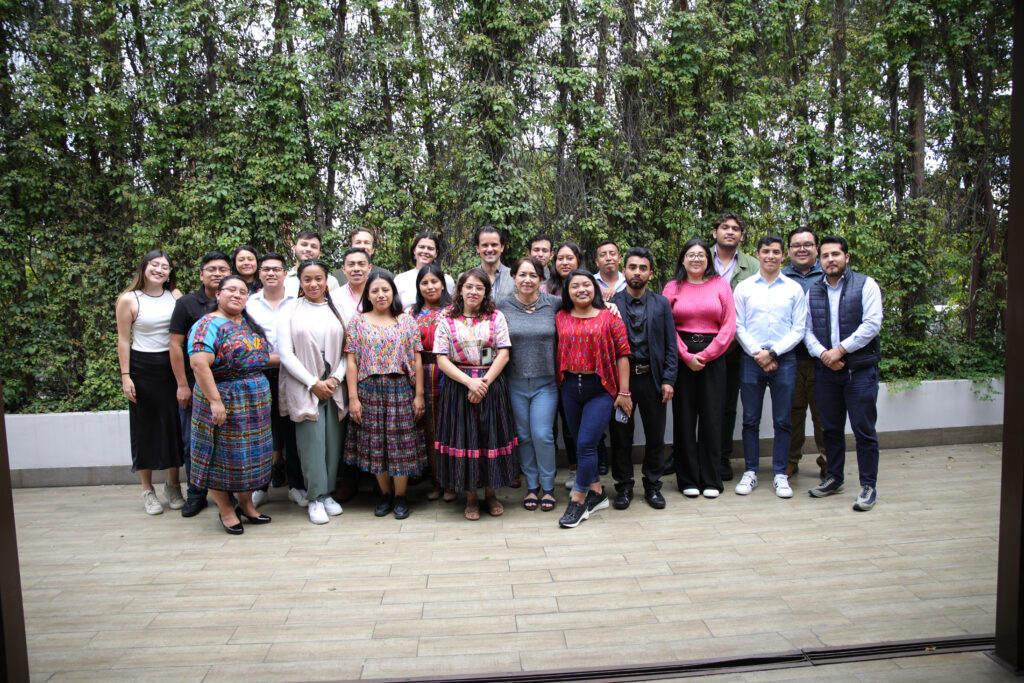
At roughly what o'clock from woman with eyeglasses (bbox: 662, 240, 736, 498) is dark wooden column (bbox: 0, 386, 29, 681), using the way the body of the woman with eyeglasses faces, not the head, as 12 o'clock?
The dark wooden column is roughly at 1 o'clock from the woman with eyeglasses.

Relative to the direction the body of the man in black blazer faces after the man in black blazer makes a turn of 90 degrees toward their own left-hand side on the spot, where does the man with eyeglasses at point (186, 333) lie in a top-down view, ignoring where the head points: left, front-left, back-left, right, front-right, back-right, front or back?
back

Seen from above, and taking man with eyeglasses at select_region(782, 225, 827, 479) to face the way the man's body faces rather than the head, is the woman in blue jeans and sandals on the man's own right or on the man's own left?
on the man's own right

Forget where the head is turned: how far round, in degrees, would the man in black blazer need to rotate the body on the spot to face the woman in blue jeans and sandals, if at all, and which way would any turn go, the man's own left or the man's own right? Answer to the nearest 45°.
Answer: approximately 90° to the man's own right

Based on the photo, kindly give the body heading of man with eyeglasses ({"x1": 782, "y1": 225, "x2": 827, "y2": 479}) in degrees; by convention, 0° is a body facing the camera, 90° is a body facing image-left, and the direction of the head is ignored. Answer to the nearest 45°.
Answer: approximately 0°
